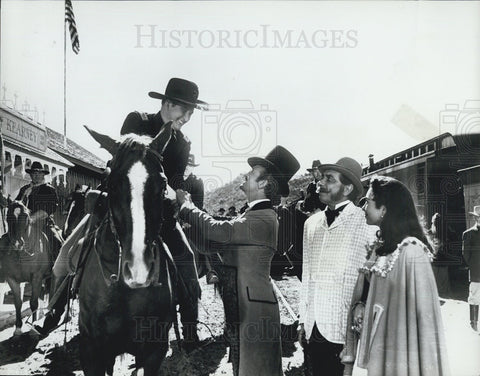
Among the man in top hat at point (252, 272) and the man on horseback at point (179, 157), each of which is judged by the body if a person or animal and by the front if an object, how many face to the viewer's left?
1

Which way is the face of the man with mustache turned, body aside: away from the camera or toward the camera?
toward the camera

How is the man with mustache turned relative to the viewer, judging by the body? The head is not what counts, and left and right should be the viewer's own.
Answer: facing the viewer and to the left of the viewer

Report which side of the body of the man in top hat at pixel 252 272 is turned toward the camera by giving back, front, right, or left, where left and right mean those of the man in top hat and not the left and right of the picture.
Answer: left

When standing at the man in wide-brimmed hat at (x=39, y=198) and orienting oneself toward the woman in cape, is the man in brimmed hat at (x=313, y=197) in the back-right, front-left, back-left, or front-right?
front-left

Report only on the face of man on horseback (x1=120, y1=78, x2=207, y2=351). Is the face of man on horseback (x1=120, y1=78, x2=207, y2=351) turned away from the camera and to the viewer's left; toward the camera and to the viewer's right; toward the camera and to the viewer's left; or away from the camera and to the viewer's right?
toward the camera and to the viewer's right

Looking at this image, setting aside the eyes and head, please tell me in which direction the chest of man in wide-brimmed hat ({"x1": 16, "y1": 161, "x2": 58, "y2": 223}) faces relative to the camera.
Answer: toward the camera

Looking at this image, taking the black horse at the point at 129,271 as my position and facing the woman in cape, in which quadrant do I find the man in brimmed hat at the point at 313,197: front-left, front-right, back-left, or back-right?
front-left

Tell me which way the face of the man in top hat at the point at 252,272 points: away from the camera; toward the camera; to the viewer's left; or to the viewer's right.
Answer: to the viewer's left

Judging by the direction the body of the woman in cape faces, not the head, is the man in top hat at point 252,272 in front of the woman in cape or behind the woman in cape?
in front

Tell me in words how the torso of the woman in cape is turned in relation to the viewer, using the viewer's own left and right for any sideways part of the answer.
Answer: facing to the left of the viewer

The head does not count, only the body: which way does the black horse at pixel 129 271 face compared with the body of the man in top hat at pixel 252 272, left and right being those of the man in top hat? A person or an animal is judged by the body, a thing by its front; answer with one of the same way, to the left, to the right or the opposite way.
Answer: to the left

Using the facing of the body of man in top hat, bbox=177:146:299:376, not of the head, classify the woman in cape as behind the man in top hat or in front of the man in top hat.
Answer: behind

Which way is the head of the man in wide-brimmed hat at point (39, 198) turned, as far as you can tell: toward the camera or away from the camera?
toward the camera

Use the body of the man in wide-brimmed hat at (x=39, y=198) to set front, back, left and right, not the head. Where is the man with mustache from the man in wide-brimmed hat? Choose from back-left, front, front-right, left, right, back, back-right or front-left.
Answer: front-left

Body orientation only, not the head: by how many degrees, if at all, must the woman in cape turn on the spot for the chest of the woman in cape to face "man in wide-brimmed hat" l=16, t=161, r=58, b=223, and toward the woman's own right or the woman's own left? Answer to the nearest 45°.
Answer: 0° — they already face them

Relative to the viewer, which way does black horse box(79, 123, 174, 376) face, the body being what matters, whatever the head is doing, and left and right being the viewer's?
facing the viewer

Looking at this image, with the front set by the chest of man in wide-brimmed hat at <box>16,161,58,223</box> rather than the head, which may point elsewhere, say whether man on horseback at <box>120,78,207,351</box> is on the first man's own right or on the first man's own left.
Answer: on the first man's own left
